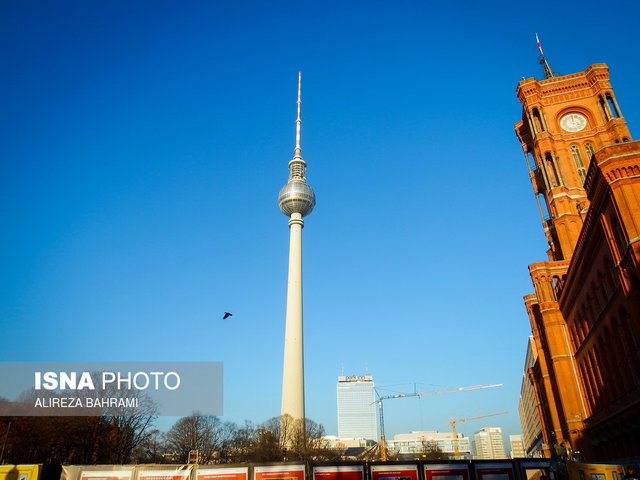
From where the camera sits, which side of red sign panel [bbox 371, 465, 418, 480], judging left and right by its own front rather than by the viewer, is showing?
front

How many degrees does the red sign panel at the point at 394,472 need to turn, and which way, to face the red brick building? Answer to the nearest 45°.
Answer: approximately 135° to its left

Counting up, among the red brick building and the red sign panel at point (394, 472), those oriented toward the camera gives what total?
1

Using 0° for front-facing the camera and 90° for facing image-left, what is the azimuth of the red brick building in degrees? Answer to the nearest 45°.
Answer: approximately 90°

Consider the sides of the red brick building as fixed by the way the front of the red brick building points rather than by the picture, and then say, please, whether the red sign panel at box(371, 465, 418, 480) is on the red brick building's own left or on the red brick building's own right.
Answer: on the red brick building's own left

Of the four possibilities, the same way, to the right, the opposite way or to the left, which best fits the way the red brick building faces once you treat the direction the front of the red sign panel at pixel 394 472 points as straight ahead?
to the right

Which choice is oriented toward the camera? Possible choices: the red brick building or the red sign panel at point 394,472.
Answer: the red sign panel
